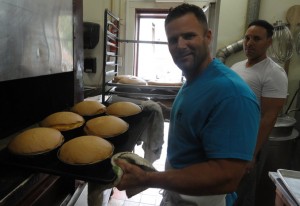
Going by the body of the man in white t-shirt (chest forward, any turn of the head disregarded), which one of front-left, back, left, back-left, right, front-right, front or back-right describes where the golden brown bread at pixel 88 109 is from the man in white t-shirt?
front

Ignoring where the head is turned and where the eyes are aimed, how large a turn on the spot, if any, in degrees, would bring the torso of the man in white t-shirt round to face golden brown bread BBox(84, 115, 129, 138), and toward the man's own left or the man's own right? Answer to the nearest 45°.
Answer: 0° — they already face it

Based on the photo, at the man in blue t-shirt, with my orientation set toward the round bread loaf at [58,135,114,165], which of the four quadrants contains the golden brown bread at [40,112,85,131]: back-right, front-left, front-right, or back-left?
front-right

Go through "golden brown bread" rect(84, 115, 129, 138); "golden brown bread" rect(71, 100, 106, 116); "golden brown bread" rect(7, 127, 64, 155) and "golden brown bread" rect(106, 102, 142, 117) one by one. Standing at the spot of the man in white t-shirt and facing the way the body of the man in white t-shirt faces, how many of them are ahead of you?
4

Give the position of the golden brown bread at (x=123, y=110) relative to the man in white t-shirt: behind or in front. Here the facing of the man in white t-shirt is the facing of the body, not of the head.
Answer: in front

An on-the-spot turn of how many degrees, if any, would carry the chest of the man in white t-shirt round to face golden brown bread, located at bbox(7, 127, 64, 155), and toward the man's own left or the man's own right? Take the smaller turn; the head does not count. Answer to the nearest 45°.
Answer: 0° — they already face it

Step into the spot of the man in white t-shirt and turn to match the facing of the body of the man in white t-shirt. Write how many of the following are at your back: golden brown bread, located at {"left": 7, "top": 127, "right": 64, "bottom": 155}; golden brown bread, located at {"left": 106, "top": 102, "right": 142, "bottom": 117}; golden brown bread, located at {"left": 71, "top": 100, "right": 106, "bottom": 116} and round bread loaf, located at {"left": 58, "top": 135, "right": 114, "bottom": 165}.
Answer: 0

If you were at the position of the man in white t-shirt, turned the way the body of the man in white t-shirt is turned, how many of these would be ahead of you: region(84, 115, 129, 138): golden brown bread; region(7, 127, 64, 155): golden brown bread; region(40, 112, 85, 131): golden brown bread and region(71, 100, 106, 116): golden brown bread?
4

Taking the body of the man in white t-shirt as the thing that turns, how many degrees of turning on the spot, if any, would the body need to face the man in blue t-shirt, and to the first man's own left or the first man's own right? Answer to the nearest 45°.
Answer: approximately 45° to the first man's own left

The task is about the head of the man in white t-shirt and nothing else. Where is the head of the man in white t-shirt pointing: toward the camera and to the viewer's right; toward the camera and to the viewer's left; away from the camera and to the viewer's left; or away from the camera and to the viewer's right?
toward the camera and to the viewer's left

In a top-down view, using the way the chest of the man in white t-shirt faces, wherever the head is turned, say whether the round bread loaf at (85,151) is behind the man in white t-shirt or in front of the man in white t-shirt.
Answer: in front

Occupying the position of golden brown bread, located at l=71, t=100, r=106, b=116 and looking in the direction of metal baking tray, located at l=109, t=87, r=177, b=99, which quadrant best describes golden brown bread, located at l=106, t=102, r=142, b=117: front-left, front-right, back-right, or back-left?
front-right

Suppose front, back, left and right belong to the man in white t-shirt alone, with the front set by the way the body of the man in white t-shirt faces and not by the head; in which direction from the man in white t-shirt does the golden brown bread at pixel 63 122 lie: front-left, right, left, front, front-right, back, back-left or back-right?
front

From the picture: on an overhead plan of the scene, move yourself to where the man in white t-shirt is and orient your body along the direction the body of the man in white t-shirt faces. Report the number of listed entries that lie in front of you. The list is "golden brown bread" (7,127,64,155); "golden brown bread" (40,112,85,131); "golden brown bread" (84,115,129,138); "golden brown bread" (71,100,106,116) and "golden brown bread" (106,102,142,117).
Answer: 5
